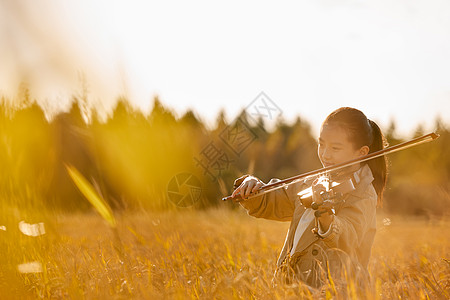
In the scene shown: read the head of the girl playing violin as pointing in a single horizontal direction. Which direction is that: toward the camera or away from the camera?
toward the camera
